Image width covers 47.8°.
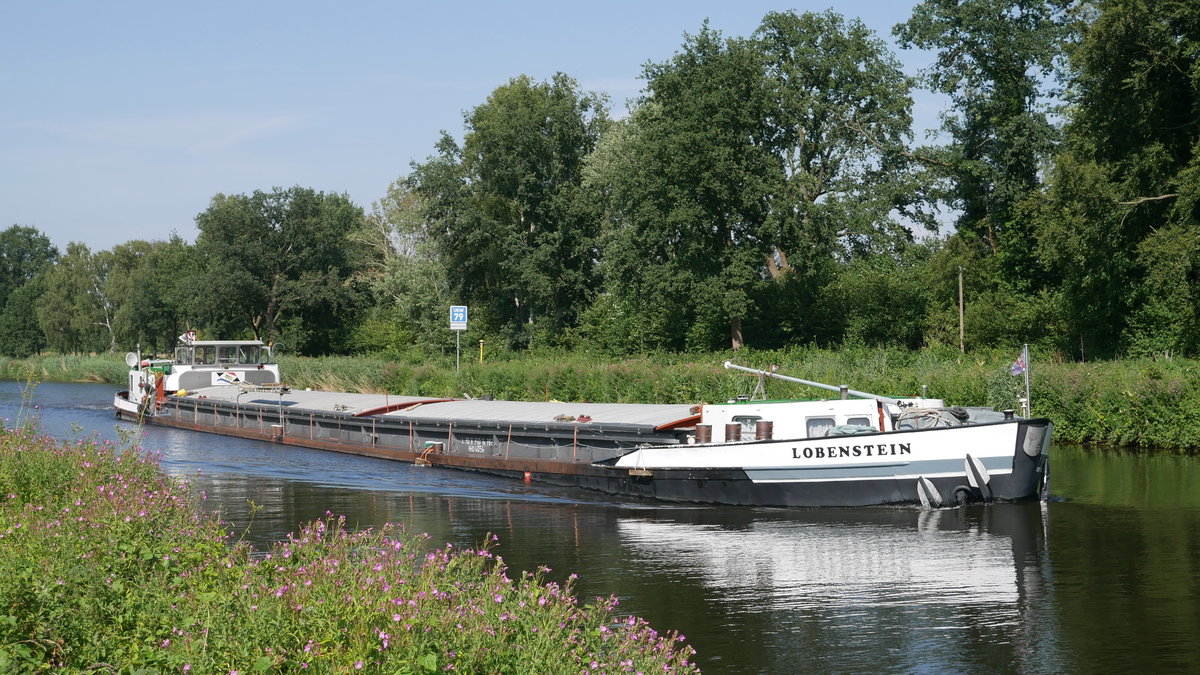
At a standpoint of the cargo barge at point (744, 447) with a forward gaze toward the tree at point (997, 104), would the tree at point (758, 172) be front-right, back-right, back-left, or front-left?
front-left

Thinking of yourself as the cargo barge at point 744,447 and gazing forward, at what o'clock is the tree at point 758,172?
The tree is roughly at 8 o'clock from the cargo barge.

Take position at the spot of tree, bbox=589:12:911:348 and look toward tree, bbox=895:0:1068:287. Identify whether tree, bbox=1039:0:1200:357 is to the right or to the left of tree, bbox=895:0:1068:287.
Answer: right

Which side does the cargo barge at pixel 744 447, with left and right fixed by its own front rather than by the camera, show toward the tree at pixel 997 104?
left

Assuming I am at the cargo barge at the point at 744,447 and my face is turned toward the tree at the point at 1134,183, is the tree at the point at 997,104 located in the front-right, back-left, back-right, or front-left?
front-left

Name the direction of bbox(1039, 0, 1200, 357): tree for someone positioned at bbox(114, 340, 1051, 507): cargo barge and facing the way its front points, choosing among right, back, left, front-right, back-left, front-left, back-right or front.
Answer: left

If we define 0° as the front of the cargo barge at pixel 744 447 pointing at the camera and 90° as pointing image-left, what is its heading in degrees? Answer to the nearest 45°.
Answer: approximately 315°
